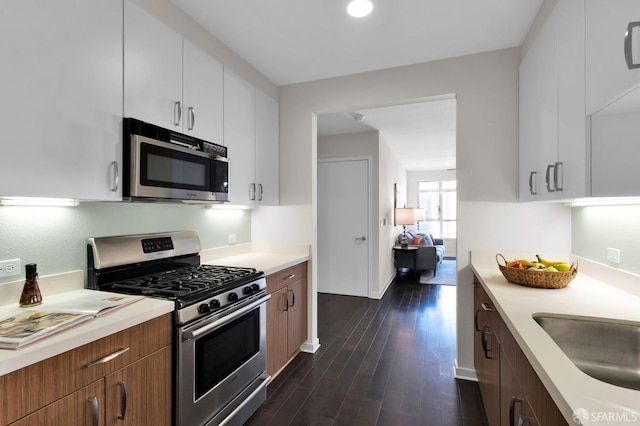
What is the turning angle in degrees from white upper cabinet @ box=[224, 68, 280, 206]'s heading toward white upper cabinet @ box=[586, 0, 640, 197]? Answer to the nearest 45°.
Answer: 0° — it already faces it

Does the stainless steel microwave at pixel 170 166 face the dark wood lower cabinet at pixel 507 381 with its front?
yes

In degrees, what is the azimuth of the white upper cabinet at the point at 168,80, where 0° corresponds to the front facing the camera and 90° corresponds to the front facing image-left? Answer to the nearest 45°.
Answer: approximately 315°

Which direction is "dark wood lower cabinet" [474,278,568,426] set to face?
to the viewer's left

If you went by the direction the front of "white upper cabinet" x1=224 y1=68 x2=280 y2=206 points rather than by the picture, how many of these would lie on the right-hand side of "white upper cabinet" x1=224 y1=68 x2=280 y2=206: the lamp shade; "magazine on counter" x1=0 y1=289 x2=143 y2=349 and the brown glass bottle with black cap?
2

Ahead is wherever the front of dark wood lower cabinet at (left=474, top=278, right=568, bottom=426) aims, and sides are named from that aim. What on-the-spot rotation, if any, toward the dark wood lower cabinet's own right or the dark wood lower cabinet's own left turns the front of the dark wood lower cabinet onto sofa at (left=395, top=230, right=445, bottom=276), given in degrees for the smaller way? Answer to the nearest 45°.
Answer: approximately 90° to the dark wood lower cabinet's own right

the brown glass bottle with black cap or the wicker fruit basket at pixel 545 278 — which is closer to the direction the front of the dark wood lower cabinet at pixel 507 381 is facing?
the brown glass bottle with black cap

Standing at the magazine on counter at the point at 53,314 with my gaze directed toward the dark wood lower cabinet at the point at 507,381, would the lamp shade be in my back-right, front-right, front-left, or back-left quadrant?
front-left

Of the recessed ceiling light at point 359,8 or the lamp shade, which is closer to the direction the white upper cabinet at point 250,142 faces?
the recessed ceiling light

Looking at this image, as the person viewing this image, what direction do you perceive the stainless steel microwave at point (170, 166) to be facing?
facing the viewer and to the right of the viewer

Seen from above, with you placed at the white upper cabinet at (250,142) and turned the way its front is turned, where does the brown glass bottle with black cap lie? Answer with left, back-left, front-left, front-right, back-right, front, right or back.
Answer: right

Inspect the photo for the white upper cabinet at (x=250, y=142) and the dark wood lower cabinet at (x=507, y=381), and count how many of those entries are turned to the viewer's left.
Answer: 1

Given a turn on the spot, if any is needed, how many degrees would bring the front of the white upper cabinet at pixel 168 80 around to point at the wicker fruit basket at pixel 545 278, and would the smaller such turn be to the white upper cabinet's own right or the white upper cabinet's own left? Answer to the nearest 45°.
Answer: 0° — it already faces it
